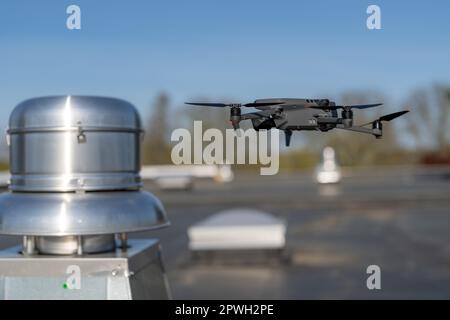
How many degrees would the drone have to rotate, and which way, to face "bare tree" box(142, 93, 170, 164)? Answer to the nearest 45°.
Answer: approximately 135° to its right

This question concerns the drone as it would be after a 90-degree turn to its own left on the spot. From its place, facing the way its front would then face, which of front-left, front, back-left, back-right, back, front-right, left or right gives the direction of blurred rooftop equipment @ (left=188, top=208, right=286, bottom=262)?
back-left

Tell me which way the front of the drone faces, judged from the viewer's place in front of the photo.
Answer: facing the viewer and to the left of the viewer
